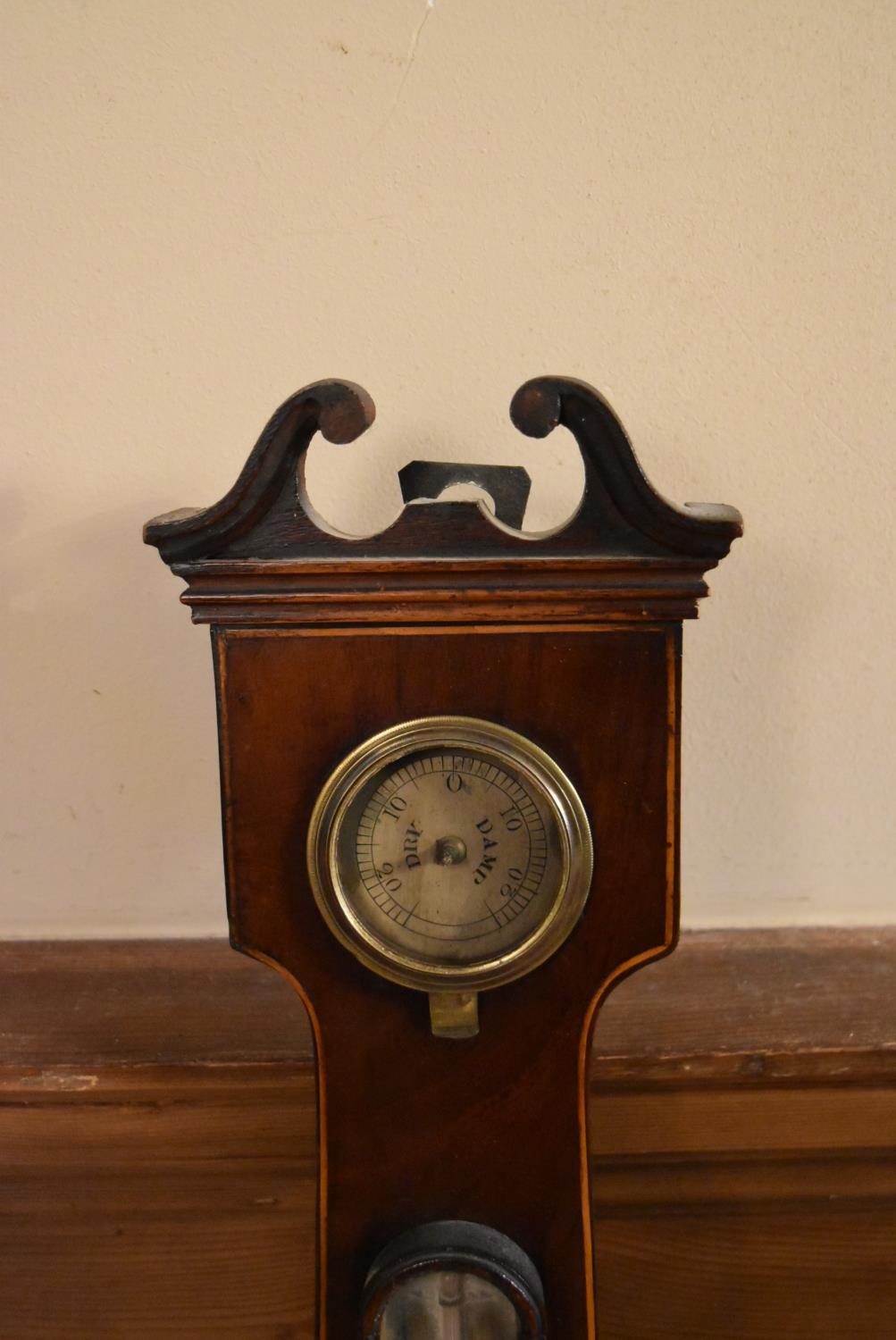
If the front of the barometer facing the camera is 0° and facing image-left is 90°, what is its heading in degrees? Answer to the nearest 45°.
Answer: approximately 0°
